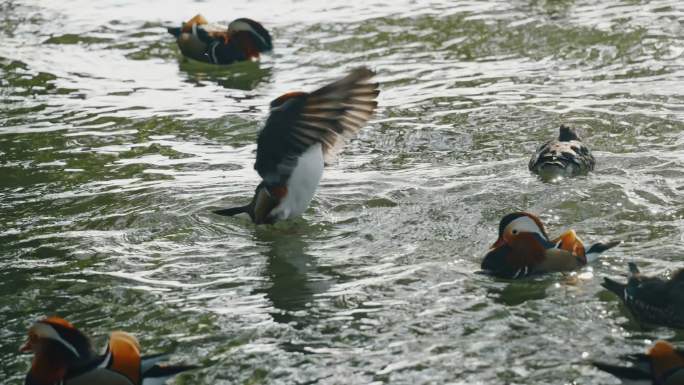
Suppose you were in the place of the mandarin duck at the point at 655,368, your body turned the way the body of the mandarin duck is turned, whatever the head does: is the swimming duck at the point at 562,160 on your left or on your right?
on your left

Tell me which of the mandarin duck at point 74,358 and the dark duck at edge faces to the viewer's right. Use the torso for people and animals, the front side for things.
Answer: the dark duck at edge

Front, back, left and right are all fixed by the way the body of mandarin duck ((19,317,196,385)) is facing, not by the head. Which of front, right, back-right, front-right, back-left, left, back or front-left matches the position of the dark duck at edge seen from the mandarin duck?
back

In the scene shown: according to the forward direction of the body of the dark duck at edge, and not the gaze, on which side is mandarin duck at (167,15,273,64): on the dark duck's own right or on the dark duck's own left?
on the dark duck's own left

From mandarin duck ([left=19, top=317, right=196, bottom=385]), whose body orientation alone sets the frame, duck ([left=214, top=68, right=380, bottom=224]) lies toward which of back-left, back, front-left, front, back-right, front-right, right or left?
back-right

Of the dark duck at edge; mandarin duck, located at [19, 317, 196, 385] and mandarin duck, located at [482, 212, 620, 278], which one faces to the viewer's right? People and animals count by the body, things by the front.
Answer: the dark duck at edge

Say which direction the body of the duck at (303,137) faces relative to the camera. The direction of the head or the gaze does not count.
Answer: to the viewer's right

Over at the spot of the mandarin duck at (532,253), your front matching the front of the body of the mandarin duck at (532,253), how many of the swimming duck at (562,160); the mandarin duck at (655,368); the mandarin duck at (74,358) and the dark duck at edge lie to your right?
1

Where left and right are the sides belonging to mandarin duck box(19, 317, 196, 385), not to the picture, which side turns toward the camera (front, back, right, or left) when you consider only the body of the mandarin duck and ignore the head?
left

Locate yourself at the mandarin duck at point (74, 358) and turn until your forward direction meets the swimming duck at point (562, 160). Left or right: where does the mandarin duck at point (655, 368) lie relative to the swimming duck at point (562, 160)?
right

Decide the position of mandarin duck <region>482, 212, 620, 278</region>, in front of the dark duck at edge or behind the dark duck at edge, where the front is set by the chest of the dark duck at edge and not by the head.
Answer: behind

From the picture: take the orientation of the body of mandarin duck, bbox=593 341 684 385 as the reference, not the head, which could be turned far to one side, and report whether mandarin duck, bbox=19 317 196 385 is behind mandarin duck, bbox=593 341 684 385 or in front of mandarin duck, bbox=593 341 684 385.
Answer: behind

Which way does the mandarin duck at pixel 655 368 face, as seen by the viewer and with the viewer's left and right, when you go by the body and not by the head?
facing to the right of the viewer
